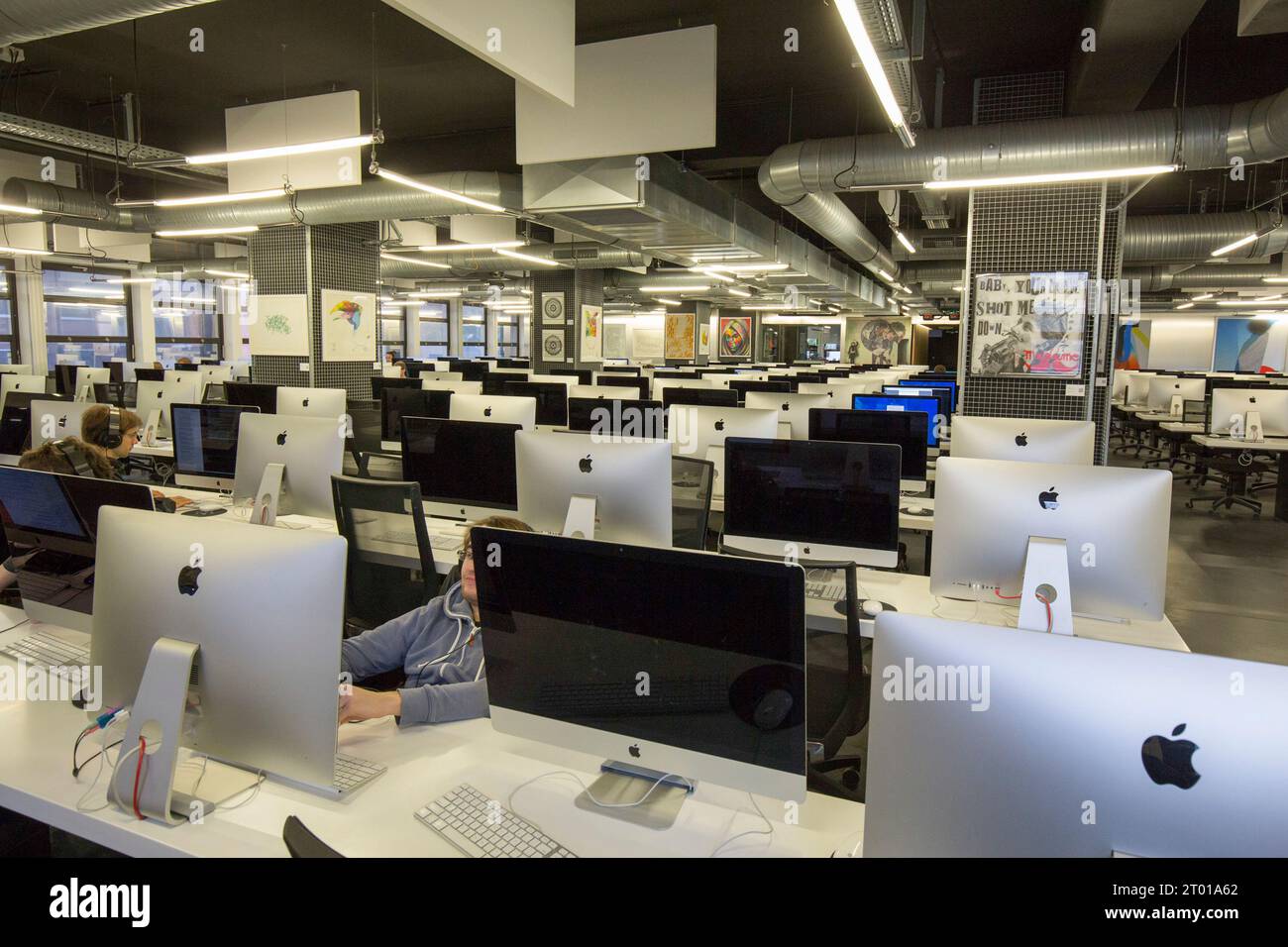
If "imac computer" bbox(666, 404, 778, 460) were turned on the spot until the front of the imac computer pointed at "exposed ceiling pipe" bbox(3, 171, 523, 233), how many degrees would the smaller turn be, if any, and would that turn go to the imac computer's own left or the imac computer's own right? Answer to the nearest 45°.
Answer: approximately 45° to the imac computer's own left

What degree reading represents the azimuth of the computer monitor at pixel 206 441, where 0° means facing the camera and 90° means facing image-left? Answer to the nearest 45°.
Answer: approximately 0°

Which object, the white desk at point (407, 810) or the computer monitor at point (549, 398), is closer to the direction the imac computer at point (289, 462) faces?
the computer monitor

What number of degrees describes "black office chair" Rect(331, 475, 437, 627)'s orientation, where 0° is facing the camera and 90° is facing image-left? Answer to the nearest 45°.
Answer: approximately 225°

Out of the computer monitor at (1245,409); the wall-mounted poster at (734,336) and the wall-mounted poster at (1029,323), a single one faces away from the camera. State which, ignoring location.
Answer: the computer monitor

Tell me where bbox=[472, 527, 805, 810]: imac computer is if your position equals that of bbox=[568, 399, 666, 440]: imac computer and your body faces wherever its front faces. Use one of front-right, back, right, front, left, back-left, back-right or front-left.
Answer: front

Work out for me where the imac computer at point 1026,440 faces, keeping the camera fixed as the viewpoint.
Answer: facing away from the viewer

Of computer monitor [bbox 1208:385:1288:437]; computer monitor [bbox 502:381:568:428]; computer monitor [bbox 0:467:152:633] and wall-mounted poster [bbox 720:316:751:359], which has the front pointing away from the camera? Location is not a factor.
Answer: computer monitor [bbox 1208:385:1288:437]

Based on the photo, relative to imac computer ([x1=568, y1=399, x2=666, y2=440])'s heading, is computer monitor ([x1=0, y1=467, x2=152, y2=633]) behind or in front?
in front

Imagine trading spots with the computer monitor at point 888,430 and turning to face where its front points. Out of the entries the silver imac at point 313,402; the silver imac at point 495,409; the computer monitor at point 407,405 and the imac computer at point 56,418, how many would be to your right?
4

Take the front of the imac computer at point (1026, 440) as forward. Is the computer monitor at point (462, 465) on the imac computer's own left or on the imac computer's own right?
on the imac computer's own left

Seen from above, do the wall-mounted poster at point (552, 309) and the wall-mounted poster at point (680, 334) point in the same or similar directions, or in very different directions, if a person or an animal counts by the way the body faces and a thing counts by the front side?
same or similar directions

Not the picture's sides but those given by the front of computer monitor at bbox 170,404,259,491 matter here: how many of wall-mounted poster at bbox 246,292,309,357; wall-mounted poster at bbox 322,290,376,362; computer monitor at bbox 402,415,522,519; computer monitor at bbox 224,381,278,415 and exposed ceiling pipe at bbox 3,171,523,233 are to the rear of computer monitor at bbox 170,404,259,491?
4

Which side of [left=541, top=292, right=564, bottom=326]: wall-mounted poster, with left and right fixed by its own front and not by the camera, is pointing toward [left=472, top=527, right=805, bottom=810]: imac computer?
front

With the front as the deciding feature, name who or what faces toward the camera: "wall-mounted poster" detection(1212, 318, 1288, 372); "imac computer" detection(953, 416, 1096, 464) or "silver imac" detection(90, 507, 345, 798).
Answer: the wall-mounted poster

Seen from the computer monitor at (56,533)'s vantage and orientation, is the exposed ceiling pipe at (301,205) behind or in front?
behind

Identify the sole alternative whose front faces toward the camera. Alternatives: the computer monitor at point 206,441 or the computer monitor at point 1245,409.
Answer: the computer monitor at point 206,441

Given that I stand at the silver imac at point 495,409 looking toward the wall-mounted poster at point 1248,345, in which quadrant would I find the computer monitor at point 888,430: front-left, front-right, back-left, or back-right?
front-right

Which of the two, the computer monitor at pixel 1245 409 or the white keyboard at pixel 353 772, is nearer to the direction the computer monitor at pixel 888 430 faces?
the white keyboard

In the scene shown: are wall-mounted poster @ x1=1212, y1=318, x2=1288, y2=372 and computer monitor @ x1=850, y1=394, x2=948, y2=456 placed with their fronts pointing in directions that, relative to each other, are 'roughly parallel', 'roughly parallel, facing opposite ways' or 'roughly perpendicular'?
roughly parallel

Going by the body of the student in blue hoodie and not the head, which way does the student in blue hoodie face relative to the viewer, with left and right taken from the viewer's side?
facing the viewer and to the left of the viewer
